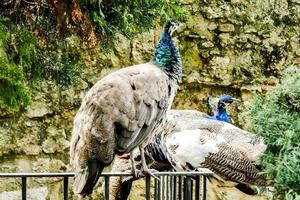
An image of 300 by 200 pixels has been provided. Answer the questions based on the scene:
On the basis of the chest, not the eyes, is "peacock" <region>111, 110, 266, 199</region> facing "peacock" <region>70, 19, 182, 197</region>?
no
